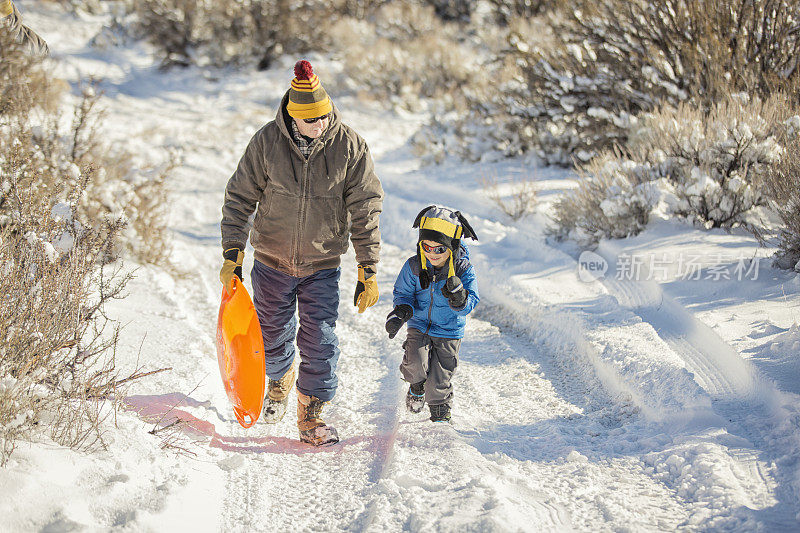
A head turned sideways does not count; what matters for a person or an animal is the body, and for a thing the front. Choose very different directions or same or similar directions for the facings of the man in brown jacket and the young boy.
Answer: same or similar directions

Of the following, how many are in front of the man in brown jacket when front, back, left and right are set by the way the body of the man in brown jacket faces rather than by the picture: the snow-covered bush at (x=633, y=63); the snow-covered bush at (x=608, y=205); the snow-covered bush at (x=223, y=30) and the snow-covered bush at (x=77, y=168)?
0

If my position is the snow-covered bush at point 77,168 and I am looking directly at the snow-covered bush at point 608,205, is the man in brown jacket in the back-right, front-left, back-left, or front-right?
front-right

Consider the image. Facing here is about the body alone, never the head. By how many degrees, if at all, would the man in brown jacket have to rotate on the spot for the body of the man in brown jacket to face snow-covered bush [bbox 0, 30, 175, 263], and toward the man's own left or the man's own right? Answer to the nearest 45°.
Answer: approximately 135° to the man's own right

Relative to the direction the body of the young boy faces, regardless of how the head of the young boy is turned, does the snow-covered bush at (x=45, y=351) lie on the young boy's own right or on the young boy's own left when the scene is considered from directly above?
on the young boy's own right

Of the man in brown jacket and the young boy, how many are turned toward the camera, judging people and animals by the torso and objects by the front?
2

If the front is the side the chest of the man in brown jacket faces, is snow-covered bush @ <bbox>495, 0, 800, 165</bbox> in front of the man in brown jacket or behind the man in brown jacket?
behind

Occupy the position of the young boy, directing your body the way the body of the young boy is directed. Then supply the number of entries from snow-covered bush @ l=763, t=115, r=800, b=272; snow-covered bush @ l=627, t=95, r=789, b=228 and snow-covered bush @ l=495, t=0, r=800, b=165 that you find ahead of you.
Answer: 0

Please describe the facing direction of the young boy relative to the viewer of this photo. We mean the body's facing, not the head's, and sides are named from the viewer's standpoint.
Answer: facing the viewer

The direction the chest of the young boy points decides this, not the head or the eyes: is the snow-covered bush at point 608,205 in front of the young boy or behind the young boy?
behind

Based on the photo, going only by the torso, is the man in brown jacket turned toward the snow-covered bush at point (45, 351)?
no

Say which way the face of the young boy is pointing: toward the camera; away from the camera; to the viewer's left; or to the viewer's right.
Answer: toward the camera

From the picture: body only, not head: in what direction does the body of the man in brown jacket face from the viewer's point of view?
toward the camera

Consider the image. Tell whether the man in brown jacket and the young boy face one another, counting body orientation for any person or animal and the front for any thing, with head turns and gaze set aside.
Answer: no
